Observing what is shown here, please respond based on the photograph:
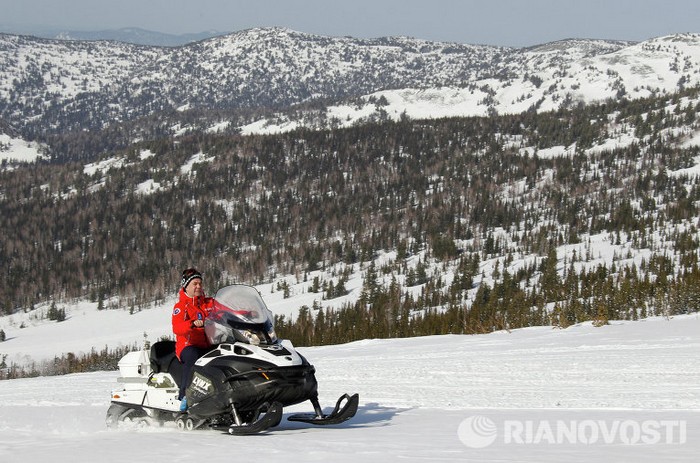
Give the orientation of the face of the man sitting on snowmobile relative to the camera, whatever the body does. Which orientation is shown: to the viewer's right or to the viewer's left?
to the viewer's right

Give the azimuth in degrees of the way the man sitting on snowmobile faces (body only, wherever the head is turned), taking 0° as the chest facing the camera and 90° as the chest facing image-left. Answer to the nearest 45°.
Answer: approximately 315°

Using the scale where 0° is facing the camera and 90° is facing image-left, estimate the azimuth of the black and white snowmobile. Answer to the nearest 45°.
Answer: approximately 315°
